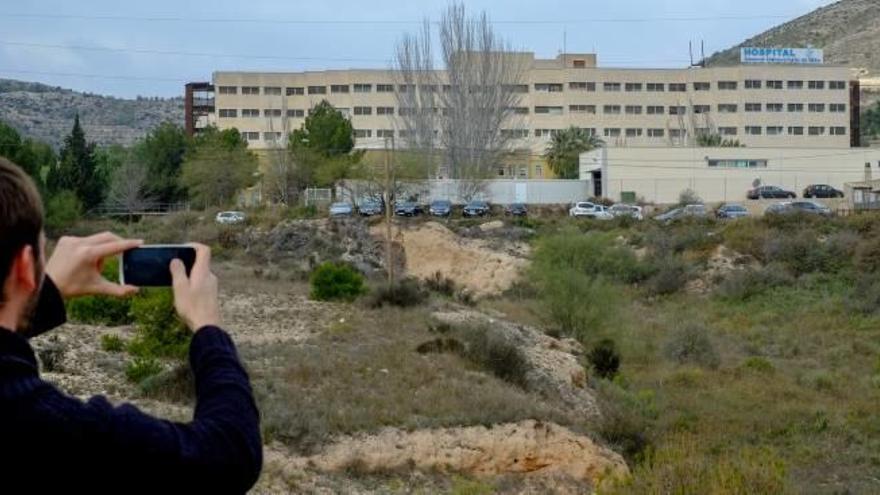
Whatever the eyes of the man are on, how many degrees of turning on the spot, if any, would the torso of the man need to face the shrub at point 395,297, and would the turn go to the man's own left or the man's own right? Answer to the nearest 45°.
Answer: approximately 45° to the man's own left

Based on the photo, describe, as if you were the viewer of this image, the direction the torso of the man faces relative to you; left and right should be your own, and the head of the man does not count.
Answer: facing away from the viewer and to the right of the viewer

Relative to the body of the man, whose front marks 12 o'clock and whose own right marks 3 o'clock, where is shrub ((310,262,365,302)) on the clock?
The shrub is roughly at 11 o'clock from the man.

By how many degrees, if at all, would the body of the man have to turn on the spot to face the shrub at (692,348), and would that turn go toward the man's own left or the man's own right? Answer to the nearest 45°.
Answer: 0° — they already face it

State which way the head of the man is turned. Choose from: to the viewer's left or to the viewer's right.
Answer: to the viewer's right
